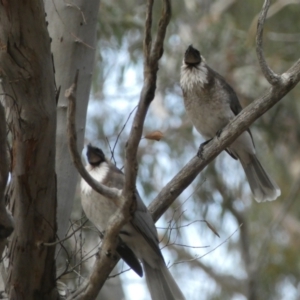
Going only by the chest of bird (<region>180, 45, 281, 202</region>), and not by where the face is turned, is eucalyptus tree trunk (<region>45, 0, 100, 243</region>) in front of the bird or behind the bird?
in front

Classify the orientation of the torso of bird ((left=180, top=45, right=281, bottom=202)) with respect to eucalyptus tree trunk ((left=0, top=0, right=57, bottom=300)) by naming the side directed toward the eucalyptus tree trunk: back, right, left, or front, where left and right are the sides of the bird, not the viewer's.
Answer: front

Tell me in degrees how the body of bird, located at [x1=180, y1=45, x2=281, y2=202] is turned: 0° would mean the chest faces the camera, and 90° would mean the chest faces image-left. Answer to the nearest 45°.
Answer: approximately 45°
